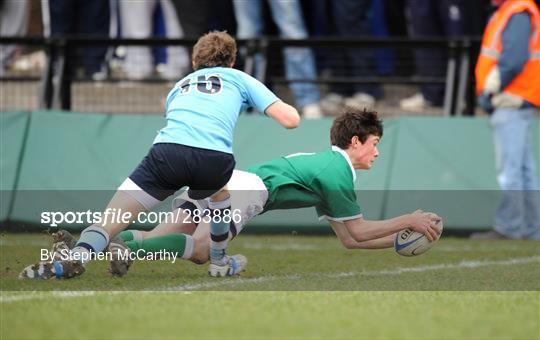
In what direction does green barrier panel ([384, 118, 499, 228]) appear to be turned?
toward the camera

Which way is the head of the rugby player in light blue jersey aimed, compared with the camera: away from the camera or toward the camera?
away from the camera

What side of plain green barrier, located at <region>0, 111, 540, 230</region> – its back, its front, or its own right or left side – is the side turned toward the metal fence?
back

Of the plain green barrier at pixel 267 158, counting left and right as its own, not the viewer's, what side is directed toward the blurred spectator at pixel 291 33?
back

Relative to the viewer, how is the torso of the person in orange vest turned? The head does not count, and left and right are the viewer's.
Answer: facing to the left of the viewer

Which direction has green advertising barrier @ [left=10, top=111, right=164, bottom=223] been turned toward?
toward the camera

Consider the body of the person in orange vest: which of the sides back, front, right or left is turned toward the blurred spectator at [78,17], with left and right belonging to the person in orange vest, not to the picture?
front

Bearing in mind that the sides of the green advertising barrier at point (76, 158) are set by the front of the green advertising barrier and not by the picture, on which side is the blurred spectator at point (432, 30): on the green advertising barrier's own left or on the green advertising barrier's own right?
on the green advertising barrier's own left

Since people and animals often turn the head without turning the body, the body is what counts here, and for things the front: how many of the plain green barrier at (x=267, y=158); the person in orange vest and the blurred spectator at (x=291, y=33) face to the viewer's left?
1
